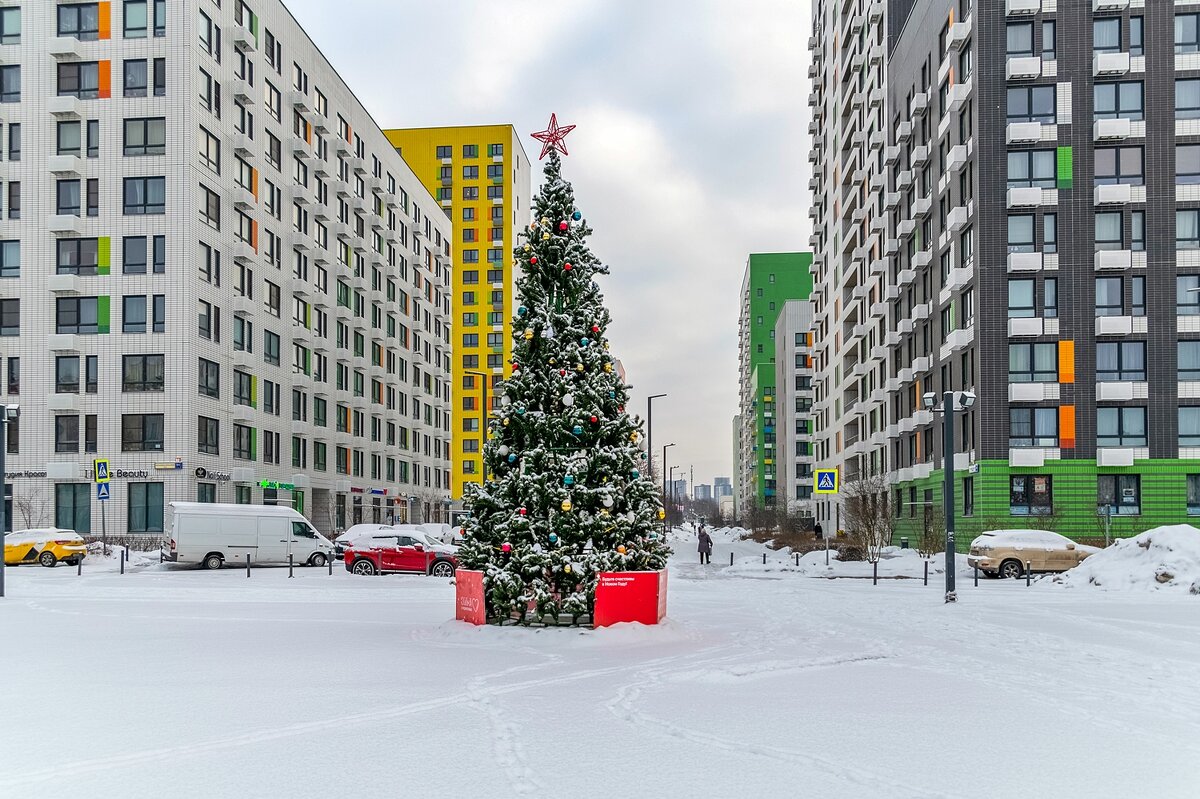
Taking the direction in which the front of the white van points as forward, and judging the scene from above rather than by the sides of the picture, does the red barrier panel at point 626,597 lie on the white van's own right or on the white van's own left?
on the white van's own right

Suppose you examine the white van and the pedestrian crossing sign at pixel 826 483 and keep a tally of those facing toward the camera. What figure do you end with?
1

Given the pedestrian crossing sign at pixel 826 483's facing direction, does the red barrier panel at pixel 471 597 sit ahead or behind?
ahead

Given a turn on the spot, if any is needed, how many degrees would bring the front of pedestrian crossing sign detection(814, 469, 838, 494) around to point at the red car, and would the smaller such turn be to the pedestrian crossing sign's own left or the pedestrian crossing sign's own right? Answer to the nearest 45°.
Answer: approximately 90° to the pedestrian crossing sign's own right

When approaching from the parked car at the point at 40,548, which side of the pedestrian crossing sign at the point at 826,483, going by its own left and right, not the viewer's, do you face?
right

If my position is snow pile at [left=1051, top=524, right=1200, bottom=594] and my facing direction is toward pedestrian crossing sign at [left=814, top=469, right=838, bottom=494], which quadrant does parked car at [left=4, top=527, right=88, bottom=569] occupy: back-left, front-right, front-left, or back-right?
front-left

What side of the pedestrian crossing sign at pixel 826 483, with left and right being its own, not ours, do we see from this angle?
front

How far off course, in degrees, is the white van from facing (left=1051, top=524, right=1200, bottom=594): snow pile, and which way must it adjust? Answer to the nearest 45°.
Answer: approximately 45° to its right

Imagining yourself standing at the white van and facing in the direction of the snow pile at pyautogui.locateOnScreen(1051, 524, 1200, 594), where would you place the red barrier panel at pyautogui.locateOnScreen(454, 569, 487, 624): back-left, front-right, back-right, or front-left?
front-right

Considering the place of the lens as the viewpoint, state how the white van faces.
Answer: facing to the right of the viewer

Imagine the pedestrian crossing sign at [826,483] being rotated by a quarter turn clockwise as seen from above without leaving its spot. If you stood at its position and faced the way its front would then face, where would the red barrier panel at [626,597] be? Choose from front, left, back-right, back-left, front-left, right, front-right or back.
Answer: left
